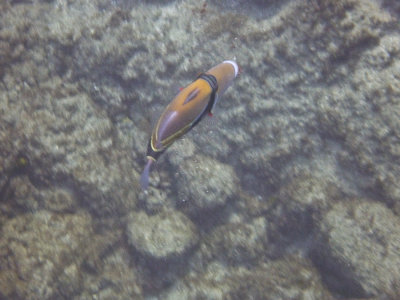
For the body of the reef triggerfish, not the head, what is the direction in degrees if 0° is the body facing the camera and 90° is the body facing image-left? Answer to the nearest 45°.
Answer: approximately 225°

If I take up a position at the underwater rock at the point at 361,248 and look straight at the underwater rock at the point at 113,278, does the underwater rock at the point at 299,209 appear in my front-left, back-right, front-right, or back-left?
front-right

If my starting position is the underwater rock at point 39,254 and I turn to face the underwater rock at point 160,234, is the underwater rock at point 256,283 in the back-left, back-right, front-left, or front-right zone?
front-right
